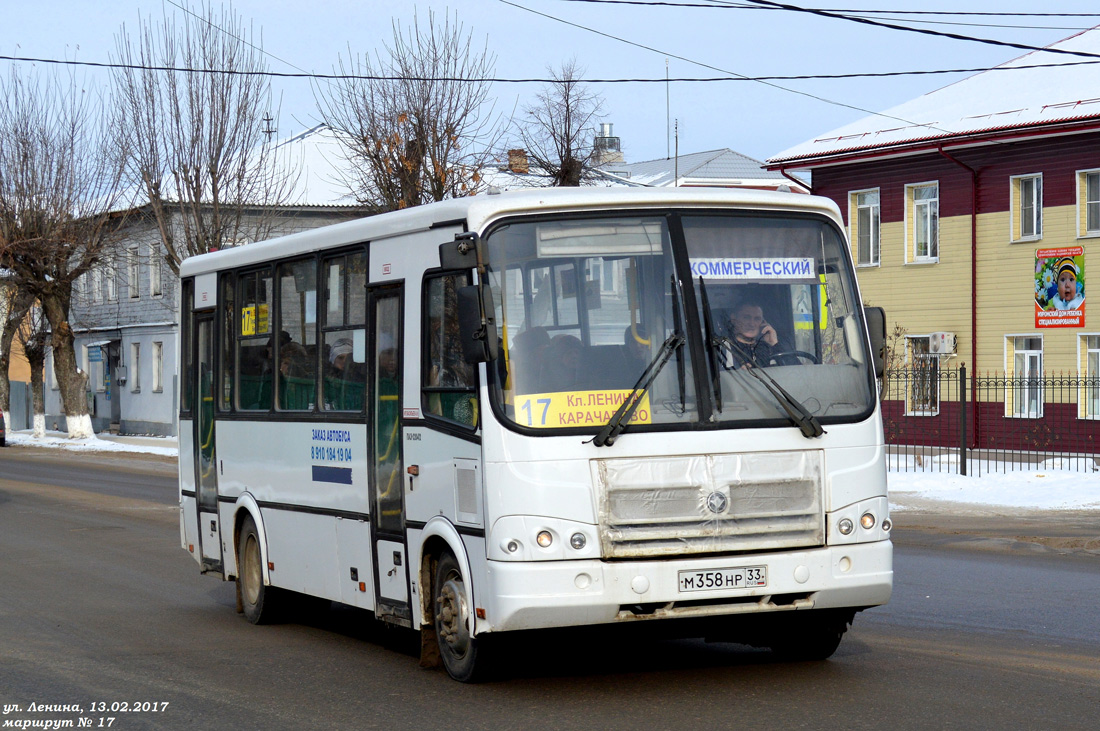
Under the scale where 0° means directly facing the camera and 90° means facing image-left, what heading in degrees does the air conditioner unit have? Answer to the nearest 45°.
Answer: approximately 45°

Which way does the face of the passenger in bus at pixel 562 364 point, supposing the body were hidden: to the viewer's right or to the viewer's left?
to the viewer's right

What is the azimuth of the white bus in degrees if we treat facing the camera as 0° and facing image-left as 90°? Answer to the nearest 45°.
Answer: approximately 315°

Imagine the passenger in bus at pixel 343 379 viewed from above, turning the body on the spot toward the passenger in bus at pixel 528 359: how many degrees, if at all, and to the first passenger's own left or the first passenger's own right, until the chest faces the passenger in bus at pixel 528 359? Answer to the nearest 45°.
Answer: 0° — they already face them
